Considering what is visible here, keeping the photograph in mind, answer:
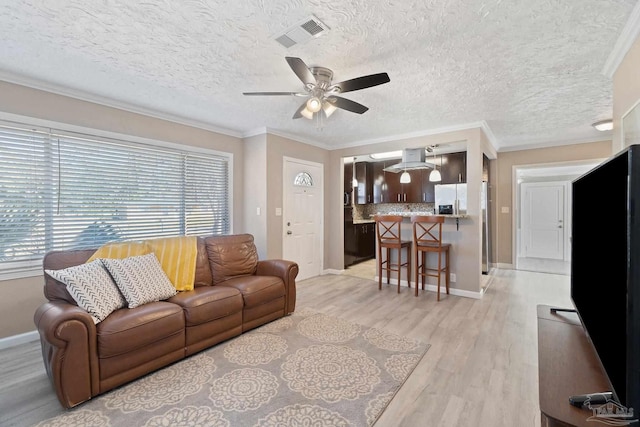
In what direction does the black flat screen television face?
to the viewer's left

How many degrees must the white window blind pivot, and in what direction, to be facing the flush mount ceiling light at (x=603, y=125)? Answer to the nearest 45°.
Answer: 0° — it already faces it

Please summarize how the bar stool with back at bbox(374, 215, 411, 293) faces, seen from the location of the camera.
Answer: facing away from the viewer and to the right of the viewer

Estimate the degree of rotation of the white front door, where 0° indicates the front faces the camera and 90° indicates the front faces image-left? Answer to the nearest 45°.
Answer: approximately 315°

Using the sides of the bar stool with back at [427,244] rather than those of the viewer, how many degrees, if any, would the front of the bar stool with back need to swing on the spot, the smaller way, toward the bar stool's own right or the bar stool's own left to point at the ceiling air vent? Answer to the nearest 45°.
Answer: approximately 135° to the bar stool's own right

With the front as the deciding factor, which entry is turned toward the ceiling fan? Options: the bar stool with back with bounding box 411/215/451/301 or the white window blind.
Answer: the white window blind

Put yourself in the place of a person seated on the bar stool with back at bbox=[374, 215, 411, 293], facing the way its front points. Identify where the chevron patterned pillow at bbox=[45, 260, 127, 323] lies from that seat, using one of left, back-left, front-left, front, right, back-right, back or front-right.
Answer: back

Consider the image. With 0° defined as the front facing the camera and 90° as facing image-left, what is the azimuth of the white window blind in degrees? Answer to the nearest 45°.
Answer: approximately 315°

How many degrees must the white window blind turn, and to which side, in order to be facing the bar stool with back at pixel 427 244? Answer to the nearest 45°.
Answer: approximately 45° to its left

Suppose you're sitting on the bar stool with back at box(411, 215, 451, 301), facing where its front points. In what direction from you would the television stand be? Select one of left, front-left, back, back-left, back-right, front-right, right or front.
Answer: back-right
